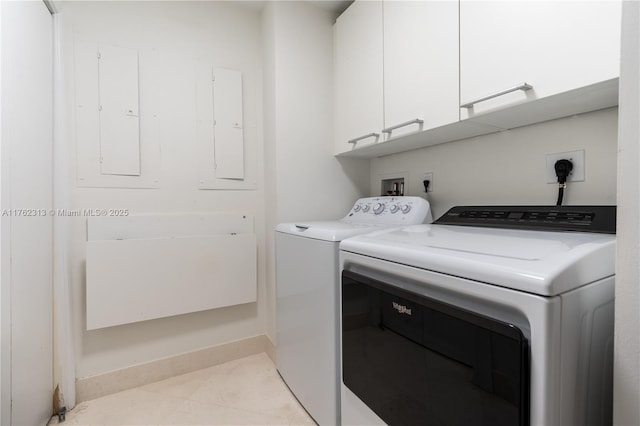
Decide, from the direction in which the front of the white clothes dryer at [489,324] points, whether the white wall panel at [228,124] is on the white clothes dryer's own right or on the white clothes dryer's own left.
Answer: on the white clothes dryer's own right

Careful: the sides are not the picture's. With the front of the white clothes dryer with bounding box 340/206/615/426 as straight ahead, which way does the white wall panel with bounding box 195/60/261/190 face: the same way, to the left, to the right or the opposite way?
to the left

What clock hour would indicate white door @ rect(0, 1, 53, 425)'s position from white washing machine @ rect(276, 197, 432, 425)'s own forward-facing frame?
The white door is roughly at 1 o'clock from the white washing machine.

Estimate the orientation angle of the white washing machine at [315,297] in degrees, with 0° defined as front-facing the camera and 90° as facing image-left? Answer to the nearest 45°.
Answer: approximately 45°

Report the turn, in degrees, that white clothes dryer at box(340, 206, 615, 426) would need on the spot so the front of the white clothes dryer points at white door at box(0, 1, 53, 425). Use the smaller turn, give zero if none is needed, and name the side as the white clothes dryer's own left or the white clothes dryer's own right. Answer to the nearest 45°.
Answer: approximately 45° to the white clothes dryer's own right
